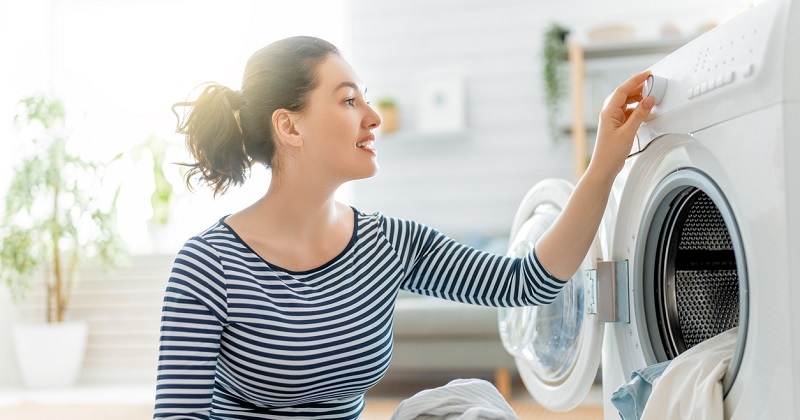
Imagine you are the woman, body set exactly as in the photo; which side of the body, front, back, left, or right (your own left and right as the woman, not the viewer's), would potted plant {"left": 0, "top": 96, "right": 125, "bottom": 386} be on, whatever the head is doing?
back

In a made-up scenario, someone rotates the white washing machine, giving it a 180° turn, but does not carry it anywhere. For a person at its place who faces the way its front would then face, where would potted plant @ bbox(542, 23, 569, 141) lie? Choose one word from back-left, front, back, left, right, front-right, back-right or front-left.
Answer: front-left

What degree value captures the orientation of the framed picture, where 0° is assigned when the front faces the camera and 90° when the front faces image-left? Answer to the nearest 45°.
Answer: approximately 0°

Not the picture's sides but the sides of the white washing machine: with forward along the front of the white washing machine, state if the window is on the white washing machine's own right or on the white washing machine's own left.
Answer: on the white washing machine's own right

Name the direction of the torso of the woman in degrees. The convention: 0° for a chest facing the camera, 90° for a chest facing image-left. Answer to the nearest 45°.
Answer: approximately 315°

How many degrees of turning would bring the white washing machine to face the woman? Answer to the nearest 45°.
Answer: approximately 45° to its right

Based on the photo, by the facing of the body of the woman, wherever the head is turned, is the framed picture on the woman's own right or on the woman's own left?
on the woman's own left

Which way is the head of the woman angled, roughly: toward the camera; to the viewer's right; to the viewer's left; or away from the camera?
to the viewer's right

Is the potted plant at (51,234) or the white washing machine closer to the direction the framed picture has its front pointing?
the white washing machine

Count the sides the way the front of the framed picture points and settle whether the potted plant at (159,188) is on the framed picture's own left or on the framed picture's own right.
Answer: on the framed picture's own right

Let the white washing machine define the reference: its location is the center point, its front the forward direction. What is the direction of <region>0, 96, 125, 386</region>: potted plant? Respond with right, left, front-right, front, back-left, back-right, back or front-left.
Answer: right

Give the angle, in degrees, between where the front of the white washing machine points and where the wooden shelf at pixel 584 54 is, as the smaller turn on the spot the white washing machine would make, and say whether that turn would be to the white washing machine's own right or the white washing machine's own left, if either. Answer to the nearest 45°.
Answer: approximately 135° to the white washing machine's own right
